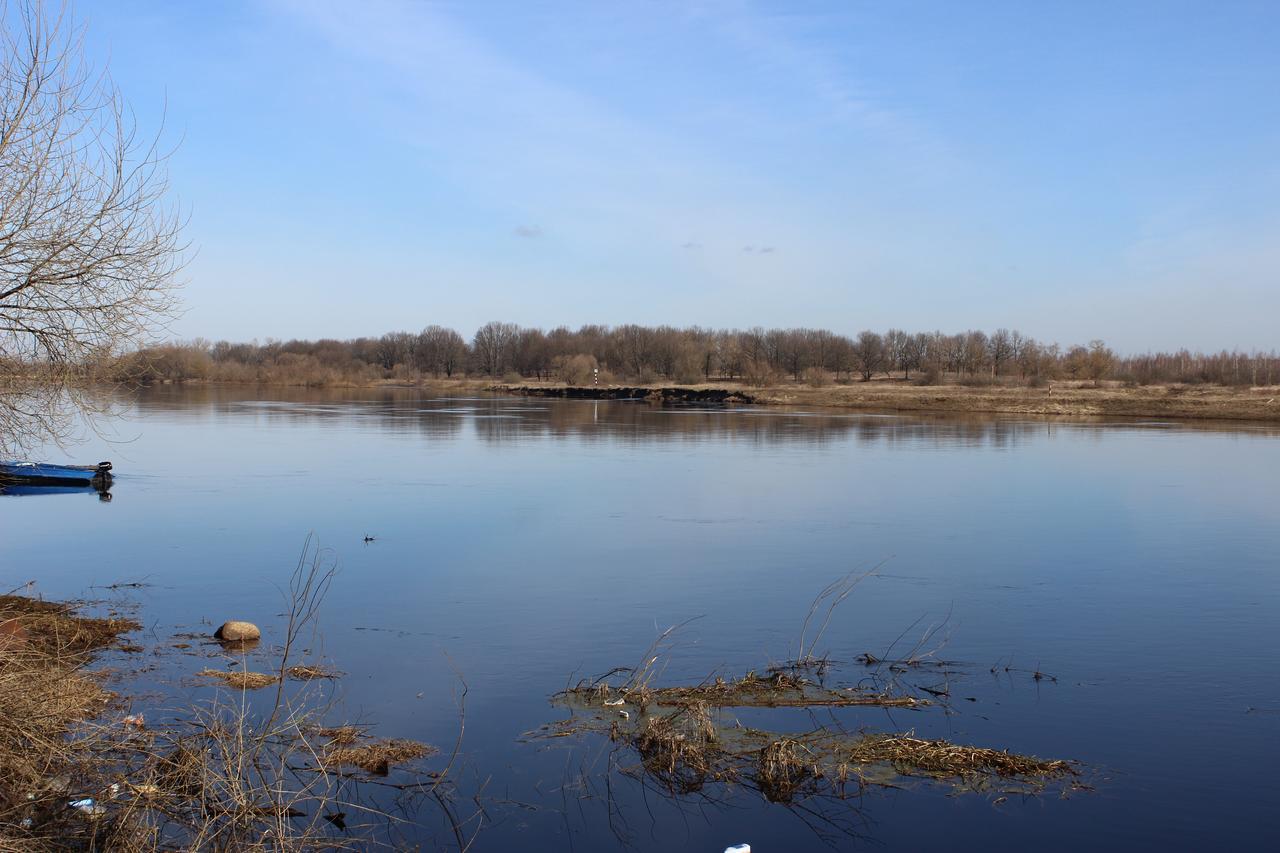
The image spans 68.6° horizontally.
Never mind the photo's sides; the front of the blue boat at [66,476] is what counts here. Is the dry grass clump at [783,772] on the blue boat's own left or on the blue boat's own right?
on the blue boat's own left

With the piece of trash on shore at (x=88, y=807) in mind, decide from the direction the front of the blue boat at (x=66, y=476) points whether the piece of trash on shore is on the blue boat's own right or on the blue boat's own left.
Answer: on the blue boat's own left

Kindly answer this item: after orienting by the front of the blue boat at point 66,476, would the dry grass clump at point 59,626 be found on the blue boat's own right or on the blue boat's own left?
on the blue boat's own left

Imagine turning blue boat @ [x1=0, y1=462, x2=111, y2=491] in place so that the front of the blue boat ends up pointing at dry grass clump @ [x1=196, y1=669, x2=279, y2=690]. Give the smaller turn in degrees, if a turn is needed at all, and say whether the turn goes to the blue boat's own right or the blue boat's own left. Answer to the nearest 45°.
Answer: approximately 90° to the blue boat's own left

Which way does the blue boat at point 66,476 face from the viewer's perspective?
to the viewer's left

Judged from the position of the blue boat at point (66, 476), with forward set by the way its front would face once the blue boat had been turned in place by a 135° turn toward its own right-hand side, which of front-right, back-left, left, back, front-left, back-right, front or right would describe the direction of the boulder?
back-right

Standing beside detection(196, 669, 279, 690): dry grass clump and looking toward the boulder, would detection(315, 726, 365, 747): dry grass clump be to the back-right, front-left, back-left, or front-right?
back-right

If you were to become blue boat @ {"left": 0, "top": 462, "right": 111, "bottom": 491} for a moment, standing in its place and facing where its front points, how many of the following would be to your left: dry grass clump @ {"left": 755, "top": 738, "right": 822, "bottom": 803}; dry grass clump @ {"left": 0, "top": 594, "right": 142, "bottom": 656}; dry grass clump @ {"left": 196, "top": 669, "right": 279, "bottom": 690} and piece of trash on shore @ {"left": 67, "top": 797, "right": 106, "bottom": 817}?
4

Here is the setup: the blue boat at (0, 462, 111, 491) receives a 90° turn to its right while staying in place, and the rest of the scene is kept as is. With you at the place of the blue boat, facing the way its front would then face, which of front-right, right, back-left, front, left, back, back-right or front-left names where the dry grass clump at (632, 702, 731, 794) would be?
back

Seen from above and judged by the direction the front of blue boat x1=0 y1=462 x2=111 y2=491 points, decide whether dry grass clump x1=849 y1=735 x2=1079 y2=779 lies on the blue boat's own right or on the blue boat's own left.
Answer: on the blue boat's own left

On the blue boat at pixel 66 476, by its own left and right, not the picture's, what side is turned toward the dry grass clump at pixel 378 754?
left
